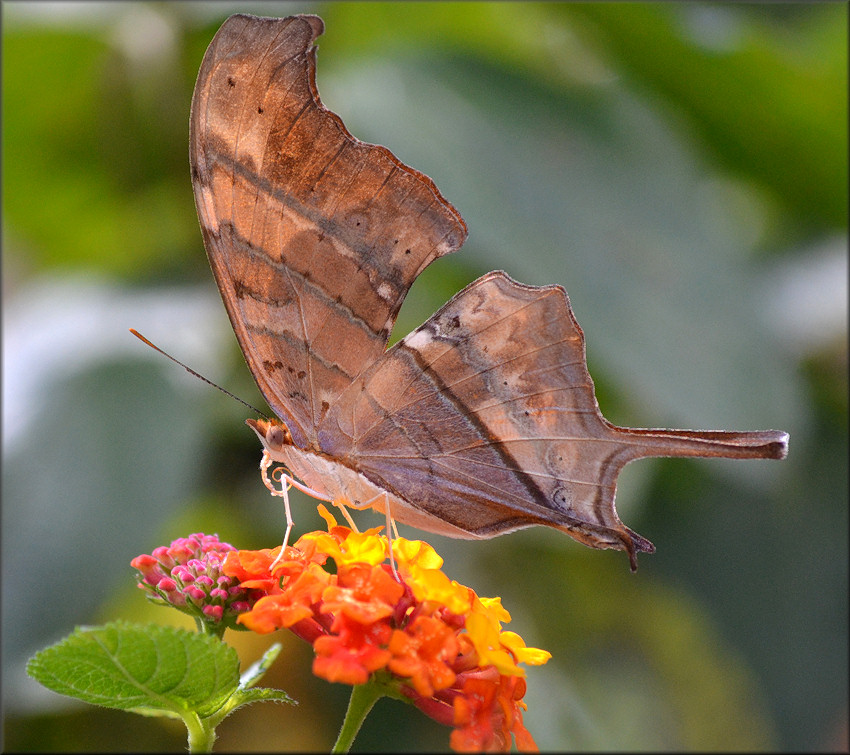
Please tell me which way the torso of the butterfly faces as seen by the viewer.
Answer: to the viewer's left
